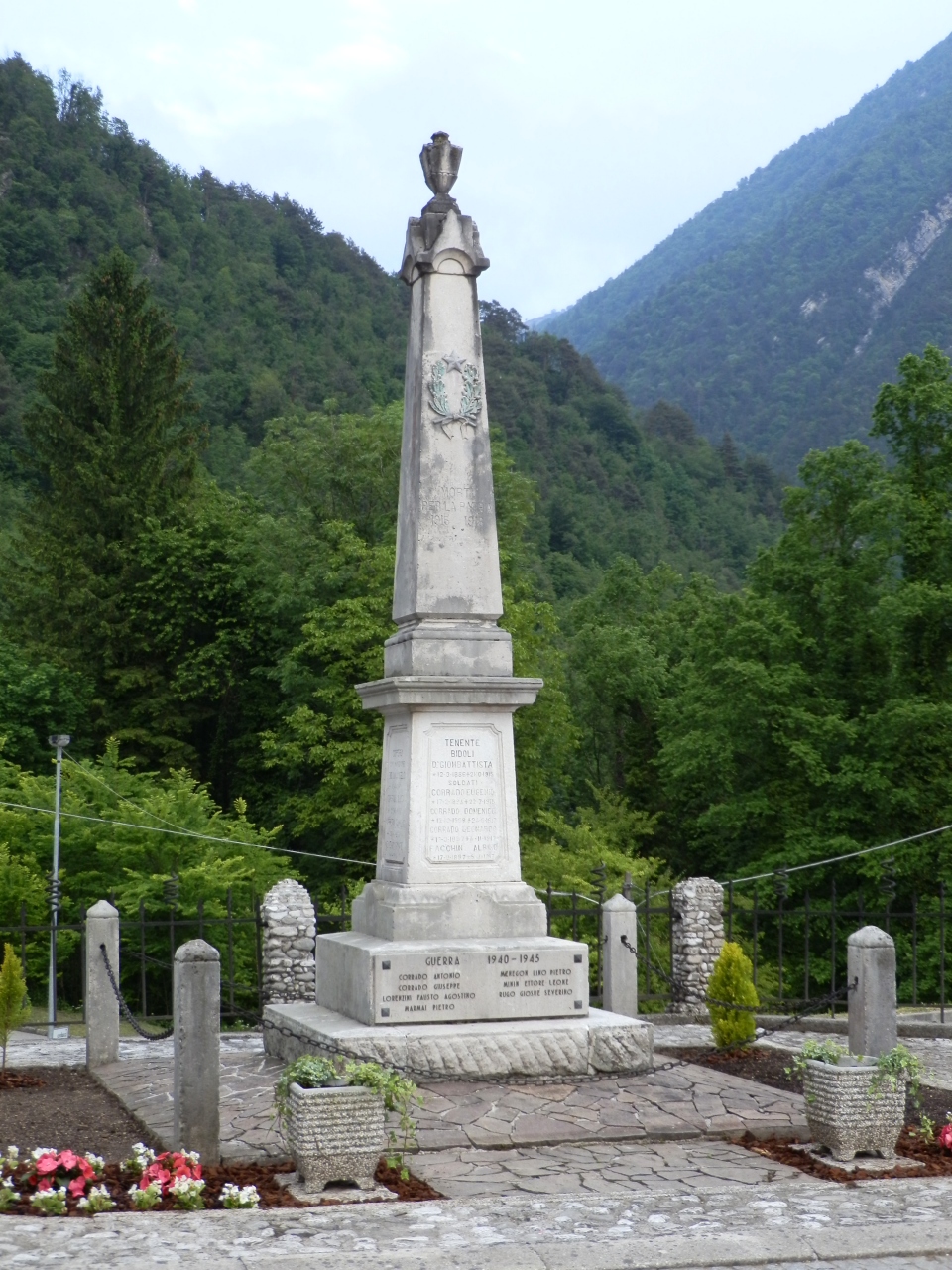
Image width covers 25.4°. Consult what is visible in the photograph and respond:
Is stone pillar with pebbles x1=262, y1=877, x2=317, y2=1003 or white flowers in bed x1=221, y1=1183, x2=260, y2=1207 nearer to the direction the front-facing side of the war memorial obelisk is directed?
the white flowers in bed

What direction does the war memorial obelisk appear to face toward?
toward the camera

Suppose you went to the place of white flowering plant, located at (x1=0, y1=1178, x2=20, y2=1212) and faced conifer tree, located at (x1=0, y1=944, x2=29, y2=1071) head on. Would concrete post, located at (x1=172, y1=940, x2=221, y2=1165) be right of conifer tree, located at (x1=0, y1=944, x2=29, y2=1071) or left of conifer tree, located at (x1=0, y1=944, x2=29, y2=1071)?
right

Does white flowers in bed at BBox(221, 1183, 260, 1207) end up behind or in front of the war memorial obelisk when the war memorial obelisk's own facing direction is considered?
in front

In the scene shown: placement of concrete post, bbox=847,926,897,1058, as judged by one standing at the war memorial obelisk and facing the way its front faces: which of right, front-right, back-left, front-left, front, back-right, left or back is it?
front-left

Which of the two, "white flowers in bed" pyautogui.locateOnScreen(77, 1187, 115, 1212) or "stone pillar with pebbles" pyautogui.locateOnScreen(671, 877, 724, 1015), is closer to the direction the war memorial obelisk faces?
the white flowers in bed

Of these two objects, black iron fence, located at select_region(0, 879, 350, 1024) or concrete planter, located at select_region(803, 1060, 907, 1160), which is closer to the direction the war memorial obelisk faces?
the concrete planter

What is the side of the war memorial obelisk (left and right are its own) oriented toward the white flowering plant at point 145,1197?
front

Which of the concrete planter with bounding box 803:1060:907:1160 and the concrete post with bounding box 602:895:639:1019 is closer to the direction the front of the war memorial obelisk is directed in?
the concrete planter

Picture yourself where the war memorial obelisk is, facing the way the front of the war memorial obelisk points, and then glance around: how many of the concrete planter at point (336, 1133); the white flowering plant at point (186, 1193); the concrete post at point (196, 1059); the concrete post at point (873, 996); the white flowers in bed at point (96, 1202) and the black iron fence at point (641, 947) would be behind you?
1

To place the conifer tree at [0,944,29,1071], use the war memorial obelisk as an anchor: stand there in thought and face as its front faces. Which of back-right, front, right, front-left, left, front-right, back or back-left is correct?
right

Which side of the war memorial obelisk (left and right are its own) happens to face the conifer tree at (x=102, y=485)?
back

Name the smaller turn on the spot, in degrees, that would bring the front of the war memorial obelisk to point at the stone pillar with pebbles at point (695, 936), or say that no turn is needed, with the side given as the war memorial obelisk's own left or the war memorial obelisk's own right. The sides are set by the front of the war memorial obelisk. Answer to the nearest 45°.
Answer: approximately 135° to the war memorial obelisk's own left

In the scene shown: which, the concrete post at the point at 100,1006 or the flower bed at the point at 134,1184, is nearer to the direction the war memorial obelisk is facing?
the flower bed

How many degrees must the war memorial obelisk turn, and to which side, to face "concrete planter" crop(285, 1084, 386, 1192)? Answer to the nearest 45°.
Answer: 0° — it already faces it

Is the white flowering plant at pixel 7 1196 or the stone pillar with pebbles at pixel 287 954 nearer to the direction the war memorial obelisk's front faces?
the white flowering plant

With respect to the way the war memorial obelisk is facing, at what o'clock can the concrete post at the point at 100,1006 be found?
The concrete post is roughly at 4 o'clock from the war memorial obelisk.

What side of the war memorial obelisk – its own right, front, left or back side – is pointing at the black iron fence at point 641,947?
back
